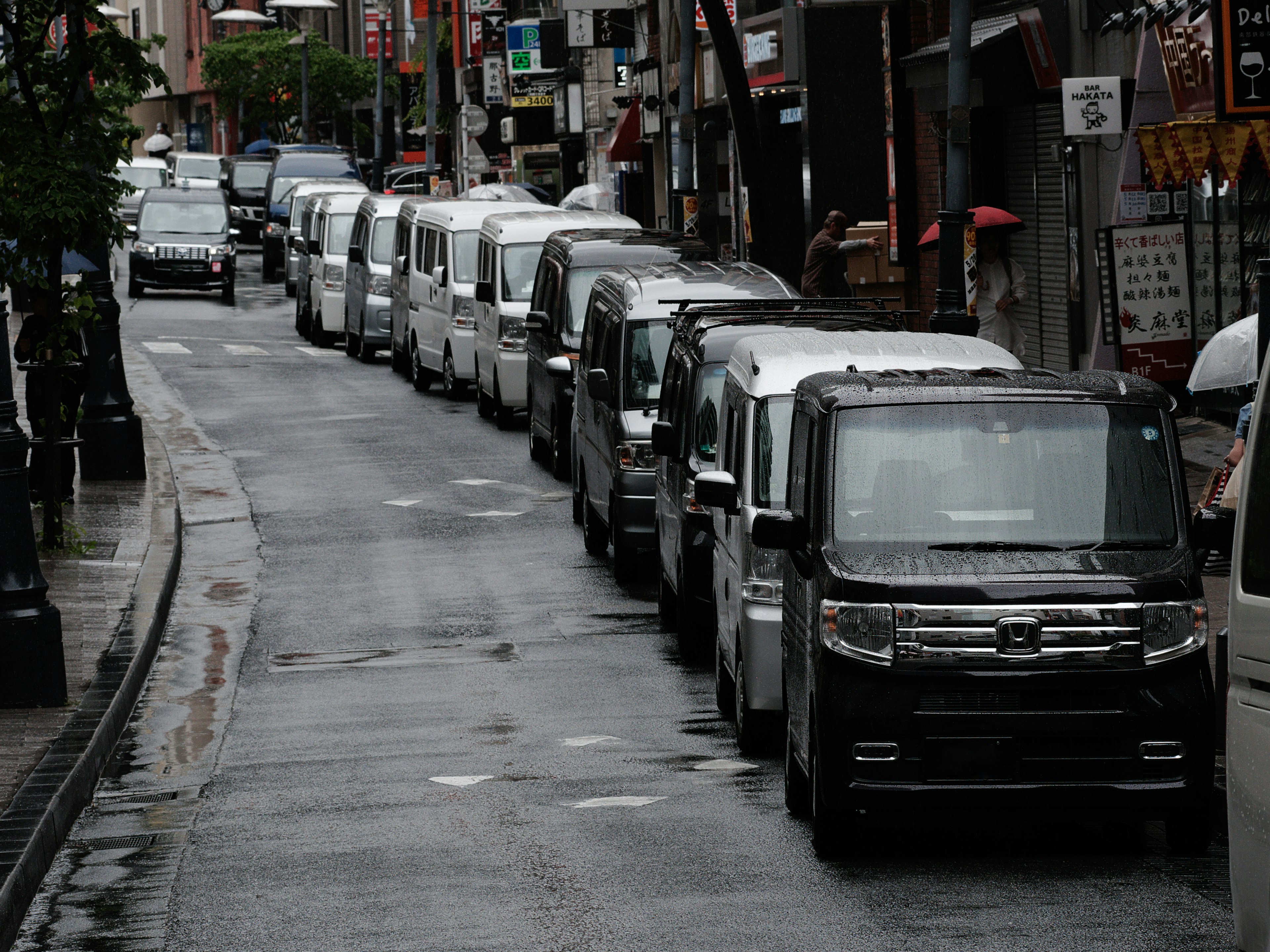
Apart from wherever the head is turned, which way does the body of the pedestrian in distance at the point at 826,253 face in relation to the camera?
to the viewer's right

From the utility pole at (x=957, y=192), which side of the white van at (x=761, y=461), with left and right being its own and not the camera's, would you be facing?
back

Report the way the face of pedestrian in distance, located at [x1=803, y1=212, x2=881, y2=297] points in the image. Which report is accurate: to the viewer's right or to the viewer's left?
to the viewer's right

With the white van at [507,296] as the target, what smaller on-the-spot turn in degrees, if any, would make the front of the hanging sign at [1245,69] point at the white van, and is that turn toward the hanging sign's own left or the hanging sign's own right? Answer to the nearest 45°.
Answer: approximately 135° to the hanging sign's own right

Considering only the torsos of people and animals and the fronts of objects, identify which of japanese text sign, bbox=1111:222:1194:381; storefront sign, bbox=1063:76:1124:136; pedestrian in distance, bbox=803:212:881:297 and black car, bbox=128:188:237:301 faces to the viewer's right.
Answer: the pedestrian in distance

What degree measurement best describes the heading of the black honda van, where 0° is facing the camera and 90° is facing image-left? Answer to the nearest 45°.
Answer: approximately 0°
